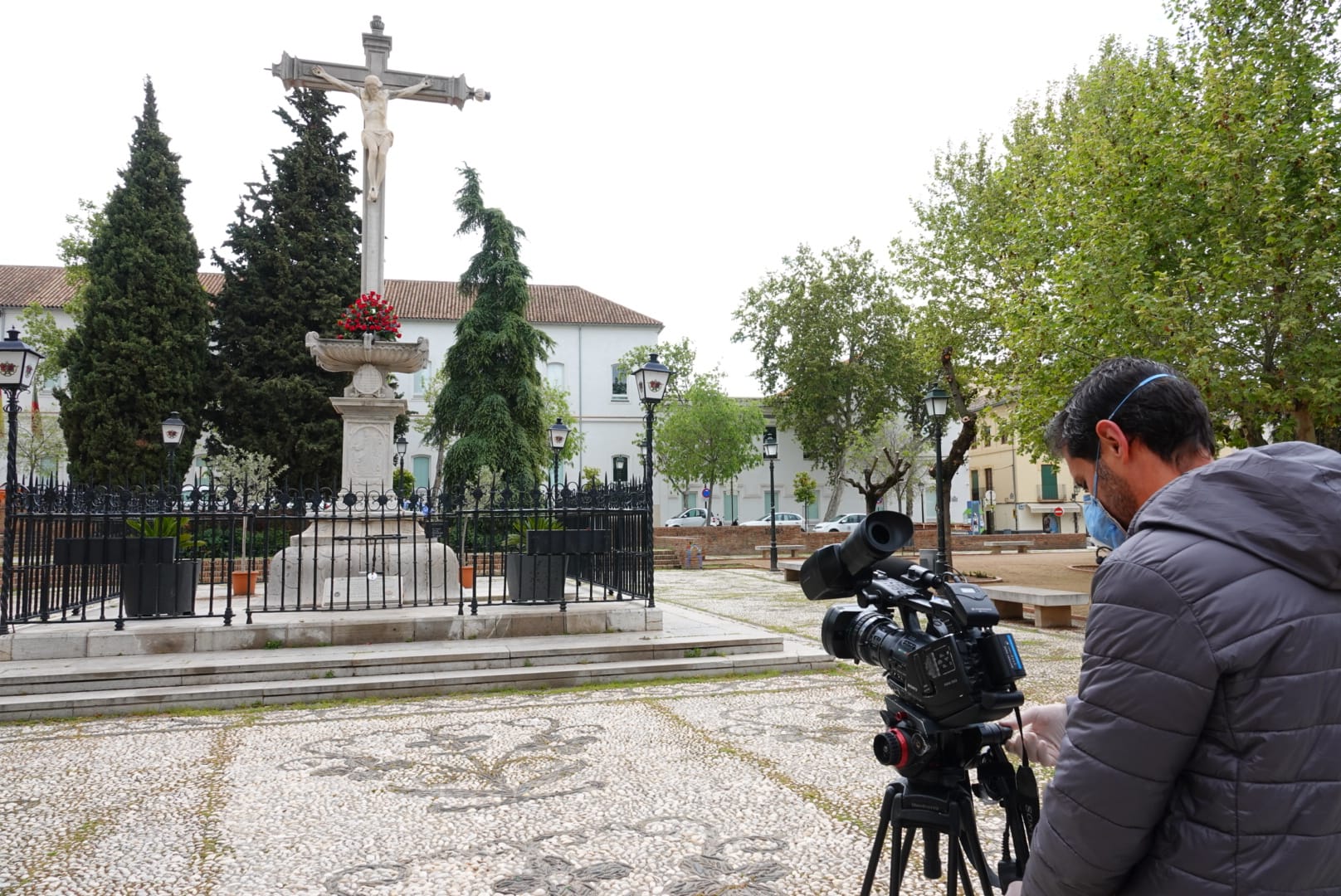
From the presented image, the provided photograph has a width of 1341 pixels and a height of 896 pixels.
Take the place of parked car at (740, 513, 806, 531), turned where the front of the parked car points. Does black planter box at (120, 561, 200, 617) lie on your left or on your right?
on your left

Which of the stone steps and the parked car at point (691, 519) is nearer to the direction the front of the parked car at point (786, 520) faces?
the parked car

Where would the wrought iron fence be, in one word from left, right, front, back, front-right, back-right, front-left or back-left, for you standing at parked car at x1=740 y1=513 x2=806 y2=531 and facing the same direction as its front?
left

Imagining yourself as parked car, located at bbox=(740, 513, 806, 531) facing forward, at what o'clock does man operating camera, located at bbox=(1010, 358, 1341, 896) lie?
The man operating camera is roughly at 9 o'clock from the parked car.

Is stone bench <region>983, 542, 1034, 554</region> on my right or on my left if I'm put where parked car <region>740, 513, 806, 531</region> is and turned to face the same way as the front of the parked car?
on my left

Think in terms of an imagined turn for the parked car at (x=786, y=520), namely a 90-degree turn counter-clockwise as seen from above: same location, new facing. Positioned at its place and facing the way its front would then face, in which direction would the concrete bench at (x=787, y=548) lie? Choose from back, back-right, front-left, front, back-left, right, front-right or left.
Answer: front

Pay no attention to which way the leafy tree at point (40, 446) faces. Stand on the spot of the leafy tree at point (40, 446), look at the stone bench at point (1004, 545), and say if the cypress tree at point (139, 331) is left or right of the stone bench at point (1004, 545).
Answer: right

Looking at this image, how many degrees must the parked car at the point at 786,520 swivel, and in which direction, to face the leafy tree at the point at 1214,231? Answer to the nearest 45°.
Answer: approximately 90° to its left

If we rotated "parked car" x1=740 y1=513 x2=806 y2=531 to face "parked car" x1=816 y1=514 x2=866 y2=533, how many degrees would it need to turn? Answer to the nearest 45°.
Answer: approximately 135° to its left

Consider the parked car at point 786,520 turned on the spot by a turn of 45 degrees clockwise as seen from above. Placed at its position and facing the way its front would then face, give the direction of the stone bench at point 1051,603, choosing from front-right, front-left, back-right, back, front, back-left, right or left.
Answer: back-left

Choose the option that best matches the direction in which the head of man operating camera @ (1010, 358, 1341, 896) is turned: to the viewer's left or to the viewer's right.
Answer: to the viewer's left

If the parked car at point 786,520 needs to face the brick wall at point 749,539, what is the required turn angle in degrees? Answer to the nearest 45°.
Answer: approximately 90° to its left

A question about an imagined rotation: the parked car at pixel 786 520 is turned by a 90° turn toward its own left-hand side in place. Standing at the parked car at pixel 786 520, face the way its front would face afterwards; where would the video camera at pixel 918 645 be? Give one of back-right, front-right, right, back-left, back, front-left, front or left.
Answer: front

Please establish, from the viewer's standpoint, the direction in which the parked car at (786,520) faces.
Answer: facing to the left of the viewer

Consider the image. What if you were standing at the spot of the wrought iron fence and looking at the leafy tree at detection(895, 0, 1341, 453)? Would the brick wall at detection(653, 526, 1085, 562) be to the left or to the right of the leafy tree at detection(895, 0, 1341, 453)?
left
